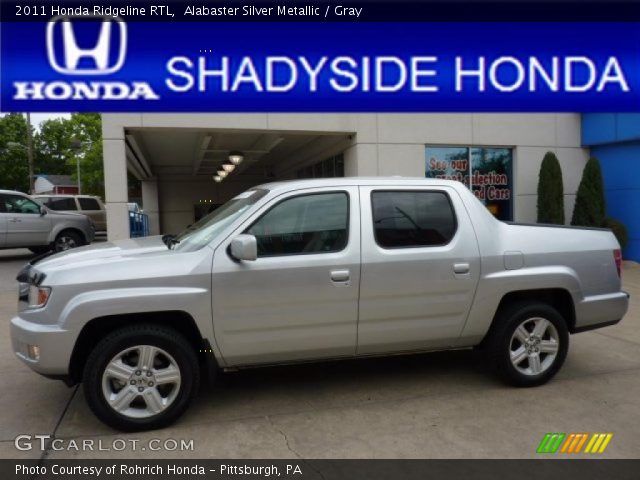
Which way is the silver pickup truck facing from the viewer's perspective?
to the viewer's left

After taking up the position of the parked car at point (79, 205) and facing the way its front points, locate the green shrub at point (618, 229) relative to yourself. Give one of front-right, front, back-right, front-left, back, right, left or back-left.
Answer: back-left

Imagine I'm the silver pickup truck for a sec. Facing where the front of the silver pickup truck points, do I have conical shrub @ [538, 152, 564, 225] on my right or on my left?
on my right

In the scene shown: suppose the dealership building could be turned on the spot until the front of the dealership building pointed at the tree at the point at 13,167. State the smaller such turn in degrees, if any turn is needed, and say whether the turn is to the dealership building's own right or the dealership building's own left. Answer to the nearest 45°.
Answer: approximately 135° to the dealership building's own right

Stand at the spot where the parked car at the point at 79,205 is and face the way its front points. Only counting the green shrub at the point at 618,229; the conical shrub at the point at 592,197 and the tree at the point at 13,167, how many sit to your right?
1

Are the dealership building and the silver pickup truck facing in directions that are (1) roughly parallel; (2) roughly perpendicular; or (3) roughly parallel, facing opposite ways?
roughly perpendicular

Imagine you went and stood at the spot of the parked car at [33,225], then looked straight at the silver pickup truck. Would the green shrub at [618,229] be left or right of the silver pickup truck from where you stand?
left

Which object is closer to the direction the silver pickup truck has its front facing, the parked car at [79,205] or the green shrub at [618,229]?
the parked car

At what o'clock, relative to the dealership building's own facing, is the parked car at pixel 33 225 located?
The parked car is roughly at 3 o'clock from the dealership building.

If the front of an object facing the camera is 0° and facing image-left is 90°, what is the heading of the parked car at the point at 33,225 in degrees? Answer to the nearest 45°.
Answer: approximately 270°

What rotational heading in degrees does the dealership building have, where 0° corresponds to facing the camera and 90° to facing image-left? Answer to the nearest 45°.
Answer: approximately 0°

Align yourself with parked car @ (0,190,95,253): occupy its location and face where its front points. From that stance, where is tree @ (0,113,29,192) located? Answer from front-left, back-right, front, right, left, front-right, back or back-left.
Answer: left

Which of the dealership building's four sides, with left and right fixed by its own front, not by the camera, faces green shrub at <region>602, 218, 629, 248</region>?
left
